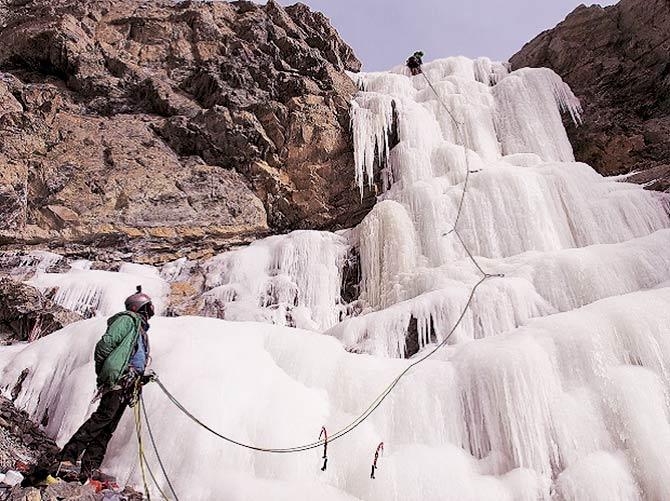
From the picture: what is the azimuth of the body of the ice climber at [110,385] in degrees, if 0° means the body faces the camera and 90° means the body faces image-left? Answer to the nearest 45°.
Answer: approximately 270°
